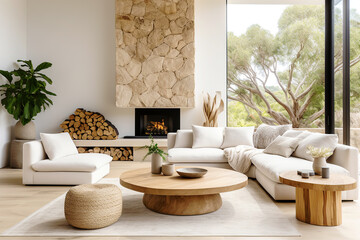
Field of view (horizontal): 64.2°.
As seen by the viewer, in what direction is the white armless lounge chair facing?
to the viewer's right

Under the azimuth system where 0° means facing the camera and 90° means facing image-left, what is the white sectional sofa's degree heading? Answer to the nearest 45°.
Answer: approximately 45°

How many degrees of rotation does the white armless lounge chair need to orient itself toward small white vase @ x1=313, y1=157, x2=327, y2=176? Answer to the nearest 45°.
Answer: approximately 45° to its right

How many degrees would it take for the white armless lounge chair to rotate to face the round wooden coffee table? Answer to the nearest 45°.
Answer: approximately 45° to its right

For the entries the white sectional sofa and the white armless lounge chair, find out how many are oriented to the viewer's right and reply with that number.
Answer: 1

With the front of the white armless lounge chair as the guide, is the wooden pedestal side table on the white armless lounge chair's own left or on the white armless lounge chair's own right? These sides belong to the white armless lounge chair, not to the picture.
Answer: on the white armless lounge chair's own right

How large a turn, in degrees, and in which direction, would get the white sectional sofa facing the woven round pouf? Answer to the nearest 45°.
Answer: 0° — it already faces it

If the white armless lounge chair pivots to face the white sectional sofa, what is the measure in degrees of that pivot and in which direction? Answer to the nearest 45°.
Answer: approximately 45° to its right

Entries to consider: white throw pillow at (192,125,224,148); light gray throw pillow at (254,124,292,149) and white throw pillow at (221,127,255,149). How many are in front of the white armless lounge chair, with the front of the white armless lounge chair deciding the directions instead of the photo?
3

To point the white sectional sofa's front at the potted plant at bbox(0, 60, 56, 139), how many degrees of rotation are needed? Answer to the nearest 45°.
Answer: approximately 45° to its right

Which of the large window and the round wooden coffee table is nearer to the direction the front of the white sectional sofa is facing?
the round wooden coffee table

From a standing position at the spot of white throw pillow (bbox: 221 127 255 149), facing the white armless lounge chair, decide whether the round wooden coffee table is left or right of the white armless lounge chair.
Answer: left
